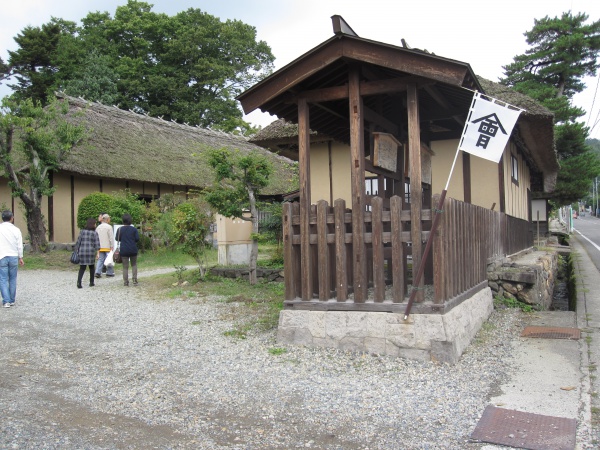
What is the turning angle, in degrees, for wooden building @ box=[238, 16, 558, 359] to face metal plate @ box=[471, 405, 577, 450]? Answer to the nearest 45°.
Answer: approximately 45° to its left

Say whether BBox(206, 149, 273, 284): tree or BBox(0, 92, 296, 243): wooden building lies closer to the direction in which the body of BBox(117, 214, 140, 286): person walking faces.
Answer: the wooden building

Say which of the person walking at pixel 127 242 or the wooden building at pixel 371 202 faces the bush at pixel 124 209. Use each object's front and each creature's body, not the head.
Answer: the person walking

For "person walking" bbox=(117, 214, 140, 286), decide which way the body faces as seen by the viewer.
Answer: away from the camera

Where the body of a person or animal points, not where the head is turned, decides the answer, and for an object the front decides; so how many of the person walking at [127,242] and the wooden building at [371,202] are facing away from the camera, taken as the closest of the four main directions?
1

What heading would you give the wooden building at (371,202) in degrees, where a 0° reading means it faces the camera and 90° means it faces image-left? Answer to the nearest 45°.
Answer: approximately 0°

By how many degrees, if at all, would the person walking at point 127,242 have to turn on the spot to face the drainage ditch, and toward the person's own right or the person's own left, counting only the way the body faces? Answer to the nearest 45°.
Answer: approximately 90° to the person's own right

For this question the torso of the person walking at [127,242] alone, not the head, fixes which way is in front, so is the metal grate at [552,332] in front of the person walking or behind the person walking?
behind

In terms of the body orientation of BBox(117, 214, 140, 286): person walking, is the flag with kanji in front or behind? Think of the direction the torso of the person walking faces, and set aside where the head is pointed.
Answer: behind
